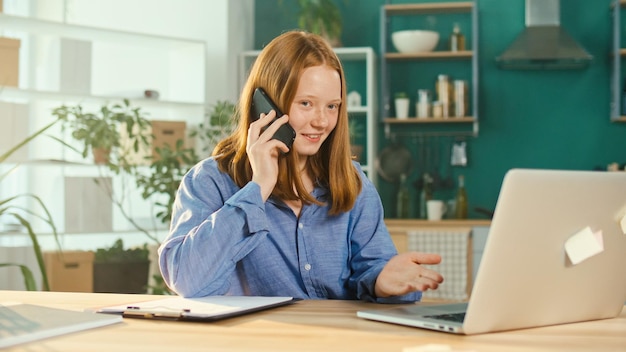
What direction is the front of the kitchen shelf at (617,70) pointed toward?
toward the camera

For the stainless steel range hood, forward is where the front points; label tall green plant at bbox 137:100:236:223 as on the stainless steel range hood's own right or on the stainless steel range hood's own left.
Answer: on the stainless steel range hood's own right

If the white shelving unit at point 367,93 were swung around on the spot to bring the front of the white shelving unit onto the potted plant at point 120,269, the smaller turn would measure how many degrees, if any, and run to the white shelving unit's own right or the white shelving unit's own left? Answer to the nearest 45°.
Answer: approximately 45° to the white shelving unit's own right

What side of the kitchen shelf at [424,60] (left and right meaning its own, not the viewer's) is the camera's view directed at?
front

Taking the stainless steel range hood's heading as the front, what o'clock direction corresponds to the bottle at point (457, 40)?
The bottle is roughly at 3 o'clock from the stainless steel range hood.

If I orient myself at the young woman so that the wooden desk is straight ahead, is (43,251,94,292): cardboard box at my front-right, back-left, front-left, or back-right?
back-right

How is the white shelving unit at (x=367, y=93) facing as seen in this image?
toward the camera

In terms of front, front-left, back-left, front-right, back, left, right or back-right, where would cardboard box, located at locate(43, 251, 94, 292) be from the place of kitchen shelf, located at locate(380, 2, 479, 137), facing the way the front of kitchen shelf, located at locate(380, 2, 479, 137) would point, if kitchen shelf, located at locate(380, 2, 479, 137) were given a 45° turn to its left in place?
right

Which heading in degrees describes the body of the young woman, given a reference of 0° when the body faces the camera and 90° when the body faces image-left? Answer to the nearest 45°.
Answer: approximately 315°

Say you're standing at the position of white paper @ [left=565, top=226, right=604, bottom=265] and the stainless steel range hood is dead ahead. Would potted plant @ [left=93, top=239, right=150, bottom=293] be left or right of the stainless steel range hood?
left

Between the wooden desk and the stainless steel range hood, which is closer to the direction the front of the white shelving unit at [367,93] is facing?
the wooden desk

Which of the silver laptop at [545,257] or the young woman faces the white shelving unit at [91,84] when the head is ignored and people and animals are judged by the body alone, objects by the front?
the silver laptop

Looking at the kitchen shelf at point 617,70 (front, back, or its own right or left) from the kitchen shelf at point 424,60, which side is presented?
right
